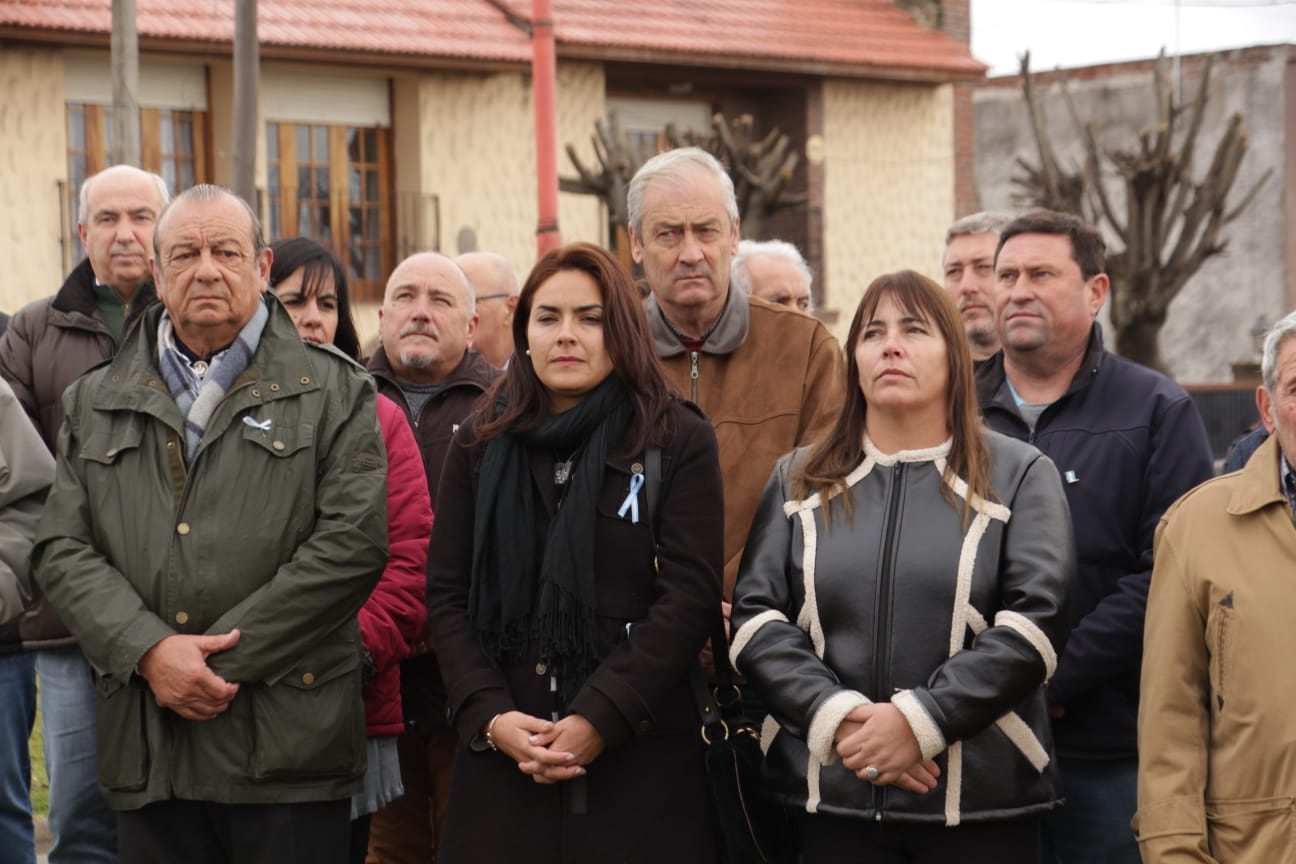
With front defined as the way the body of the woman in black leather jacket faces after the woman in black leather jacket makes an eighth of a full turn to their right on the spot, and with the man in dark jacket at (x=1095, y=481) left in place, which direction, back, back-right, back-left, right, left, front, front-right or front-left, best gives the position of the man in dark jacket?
back

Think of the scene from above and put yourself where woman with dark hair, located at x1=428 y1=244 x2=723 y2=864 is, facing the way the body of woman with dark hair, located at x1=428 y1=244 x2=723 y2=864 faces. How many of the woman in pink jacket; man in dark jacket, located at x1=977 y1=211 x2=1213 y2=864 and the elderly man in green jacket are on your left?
1

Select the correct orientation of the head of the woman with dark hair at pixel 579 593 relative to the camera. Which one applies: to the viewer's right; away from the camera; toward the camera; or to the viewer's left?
toward the camera

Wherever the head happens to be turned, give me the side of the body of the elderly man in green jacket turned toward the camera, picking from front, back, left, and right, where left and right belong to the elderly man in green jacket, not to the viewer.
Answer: front

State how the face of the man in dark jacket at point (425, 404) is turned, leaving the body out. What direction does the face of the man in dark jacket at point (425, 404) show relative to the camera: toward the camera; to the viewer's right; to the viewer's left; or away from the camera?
toward the camera

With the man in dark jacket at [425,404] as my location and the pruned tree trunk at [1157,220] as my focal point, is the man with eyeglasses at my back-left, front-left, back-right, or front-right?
front-left

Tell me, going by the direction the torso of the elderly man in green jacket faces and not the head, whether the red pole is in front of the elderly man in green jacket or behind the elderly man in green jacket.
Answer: behind

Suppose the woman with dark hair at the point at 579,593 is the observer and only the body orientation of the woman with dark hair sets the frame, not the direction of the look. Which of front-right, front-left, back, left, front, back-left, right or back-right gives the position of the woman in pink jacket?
back-right

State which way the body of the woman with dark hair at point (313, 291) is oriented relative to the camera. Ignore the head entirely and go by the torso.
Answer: toward the camera

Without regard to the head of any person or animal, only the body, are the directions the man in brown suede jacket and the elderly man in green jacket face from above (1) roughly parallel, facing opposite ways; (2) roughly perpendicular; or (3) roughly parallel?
roughly parallel

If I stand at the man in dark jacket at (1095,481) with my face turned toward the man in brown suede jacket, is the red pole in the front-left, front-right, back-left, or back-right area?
front-right

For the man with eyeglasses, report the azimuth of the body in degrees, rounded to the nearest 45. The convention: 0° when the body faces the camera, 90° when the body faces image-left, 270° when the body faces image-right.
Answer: approximately 45°

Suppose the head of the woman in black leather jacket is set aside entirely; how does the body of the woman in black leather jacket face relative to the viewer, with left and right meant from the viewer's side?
facing the viewer

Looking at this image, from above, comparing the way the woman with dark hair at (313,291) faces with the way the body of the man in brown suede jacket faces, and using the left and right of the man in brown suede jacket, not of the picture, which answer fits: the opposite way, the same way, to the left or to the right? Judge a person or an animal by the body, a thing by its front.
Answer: the same way

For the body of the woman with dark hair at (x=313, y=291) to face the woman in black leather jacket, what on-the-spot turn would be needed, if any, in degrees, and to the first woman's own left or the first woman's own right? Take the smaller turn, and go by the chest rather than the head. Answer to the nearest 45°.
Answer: approximately 45° to the first woman's own left

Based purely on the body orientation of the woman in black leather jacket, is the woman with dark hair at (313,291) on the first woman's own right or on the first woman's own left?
on the first woman's own right

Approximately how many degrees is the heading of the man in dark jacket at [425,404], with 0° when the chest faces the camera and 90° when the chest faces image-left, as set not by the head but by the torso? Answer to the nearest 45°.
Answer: approximately 45°

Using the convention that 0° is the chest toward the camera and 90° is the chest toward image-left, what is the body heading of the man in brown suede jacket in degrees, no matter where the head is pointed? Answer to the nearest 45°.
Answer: approximately 0°

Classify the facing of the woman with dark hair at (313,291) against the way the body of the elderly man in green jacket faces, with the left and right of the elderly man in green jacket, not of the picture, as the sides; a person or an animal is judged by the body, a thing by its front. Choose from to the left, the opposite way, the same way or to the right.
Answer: the same way

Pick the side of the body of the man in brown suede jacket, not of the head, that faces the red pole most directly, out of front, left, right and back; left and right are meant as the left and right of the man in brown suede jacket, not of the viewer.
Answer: back
